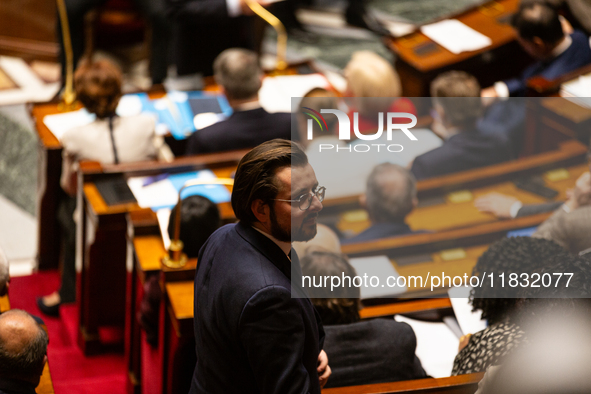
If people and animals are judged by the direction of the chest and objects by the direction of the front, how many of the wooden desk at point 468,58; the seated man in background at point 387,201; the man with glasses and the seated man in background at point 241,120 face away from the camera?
2

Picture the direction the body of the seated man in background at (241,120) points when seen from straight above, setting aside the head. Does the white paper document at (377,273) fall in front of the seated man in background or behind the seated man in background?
behind

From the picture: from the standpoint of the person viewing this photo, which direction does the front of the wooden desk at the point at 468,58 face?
facing the viewer and to the right of the viewer

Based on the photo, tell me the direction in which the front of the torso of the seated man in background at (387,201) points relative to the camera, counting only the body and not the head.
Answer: away from the camera

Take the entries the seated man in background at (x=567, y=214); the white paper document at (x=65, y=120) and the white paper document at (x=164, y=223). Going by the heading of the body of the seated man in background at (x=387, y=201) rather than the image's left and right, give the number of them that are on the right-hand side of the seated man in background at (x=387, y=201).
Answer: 1

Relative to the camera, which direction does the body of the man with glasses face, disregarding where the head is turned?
to the viewer's right

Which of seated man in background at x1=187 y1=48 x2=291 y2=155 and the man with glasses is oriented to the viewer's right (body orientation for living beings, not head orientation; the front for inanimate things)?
the man with glasses

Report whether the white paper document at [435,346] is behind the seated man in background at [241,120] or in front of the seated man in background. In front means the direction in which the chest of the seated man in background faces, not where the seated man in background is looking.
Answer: behind

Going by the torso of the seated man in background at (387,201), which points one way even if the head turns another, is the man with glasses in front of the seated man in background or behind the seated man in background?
behind

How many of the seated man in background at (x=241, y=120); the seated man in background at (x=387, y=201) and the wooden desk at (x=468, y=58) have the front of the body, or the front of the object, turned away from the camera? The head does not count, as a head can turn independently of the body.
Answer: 2

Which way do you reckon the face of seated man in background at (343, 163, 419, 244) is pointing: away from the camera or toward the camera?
away from the camera

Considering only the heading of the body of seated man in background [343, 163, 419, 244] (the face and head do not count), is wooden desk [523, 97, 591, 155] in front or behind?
in front

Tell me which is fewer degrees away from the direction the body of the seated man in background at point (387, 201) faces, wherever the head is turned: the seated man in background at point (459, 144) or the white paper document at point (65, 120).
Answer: the seated man in background

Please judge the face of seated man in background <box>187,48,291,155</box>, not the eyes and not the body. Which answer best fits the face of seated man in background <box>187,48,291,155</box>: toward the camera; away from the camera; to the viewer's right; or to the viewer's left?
away from the camera

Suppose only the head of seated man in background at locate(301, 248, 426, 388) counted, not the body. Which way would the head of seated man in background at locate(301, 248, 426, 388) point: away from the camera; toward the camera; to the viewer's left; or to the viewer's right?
away from the camera

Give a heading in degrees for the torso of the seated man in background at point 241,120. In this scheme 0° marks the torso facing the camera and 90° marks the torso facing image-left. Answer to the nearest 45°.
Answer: approximately 180°

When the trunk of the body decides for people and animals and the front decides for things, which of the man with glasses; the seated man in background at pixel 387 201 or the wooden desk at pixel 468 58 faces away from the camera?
the seated man in background
